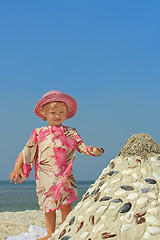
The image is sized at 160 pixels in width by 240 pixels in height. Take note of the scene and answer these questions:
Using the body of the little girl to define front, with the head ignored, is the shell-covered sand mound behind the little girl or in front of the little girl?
in front

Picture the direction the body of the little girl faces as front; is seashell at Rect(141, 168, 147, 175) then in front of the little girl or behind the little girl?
in front

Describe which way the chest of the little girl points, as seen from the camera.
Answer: toward the camera
